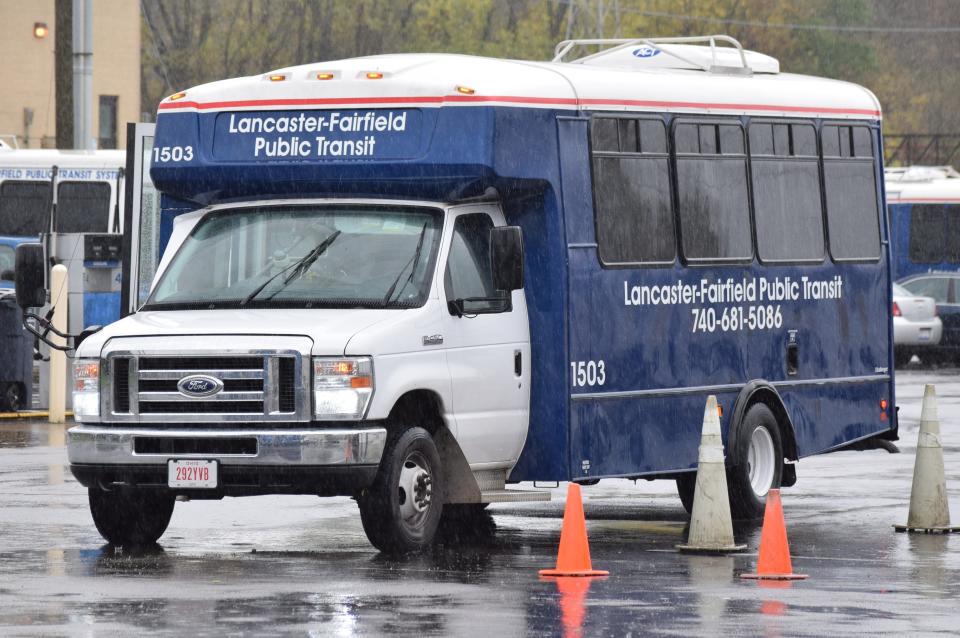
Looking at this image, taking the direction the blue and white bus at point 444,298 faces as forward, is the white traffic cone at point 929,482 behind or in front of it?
behind

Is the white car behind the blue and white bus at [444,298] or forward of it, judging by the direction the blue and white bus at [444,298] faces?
behind

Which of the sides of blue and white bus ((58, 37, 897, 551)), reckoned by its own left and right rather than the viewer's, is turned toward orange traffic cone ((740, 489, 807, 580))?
left

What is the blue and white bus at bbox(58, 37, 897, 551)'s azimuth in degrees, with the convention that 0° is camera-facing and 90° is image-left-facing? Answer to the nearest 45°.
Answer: approximately 45°
